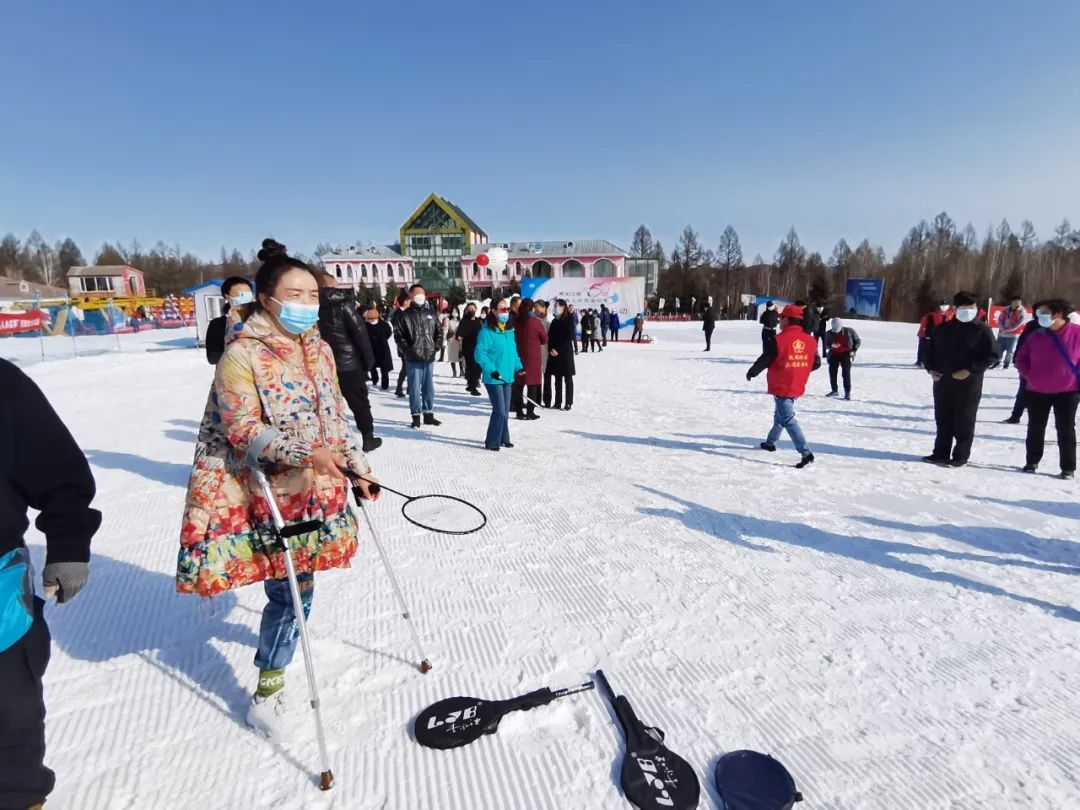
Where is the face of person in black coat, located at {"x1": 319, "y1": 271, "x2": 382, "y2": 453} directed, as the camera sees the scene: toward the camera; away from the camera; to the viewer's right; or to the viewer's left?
away from the camera

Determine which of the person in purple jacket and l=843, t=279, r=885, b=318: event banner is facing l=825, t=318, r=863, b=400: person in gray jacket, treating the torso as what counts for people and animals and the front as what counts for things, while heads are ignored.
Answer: the event banner

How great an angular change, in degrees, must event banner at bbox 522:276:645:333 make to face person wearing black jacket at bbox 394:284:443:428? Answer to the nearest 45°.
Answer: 0° — it already faces them

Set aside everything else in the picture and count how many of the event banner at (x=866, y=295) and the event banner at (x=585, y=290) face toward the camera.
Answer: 2
